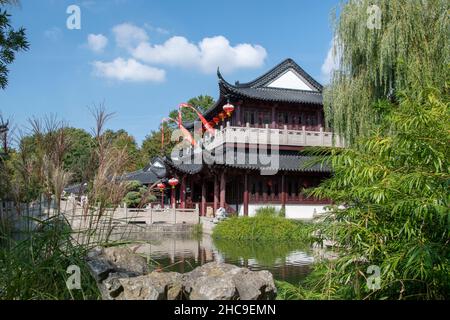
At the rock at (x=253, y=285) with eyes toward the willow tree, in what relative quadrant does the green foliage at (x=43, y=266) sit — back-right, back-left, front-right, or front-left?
back-left

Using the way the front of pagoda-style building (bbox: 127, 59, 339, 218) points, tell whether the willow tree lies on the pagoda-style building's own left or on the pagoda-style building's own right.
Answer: on the pagoda-style building's own left

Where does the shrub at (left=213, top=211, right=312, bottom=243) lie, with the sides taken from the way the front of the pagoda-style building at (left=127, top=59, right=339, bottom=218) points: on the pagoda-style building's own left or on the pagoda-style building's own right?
on the pagoda-style building's own left
